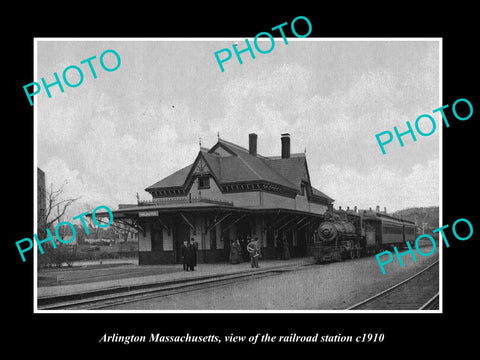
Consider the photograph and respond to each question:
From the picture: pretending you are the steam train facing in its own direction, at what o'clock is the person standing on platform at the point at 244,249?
The person standing on platform is roughly at 1 o'clock from the steam train.

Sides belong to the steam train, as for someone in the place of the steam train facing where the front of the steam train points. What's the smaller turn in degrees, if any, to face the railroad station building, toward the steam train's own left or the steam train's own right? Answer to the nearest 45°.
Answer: approximately 45° to the steam train's own right

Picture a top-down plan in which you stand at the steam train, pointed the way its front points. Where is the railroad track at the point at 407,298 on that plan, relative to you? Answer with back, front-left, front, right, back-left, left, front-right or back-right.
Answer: front-left

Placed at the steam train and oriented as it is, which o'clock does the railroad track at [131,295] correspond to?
The railroad track is roughly at 11 o'clock from the steam train.

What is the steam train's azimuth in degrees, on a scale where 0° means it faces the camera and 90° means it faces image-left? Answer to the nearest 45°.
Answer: approximately 45°
